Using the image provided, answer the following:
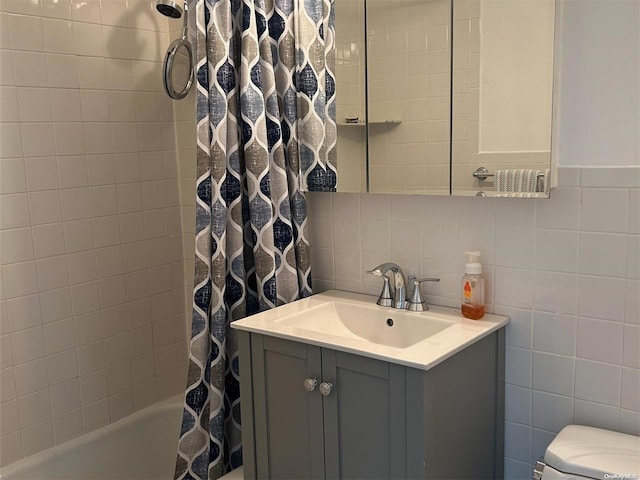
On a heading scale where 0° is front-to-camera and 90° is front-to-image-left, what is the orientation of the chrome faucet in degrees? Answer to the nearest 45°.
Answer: approximately 45°

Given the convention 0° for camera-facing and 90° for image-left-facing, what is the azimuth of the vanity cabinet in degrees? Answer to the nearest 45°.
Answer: approximately 45°

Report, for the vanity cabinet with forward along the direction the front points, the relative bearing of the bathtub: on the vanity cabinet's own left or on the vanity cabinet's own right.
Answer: on the vanity cabinet's own right
